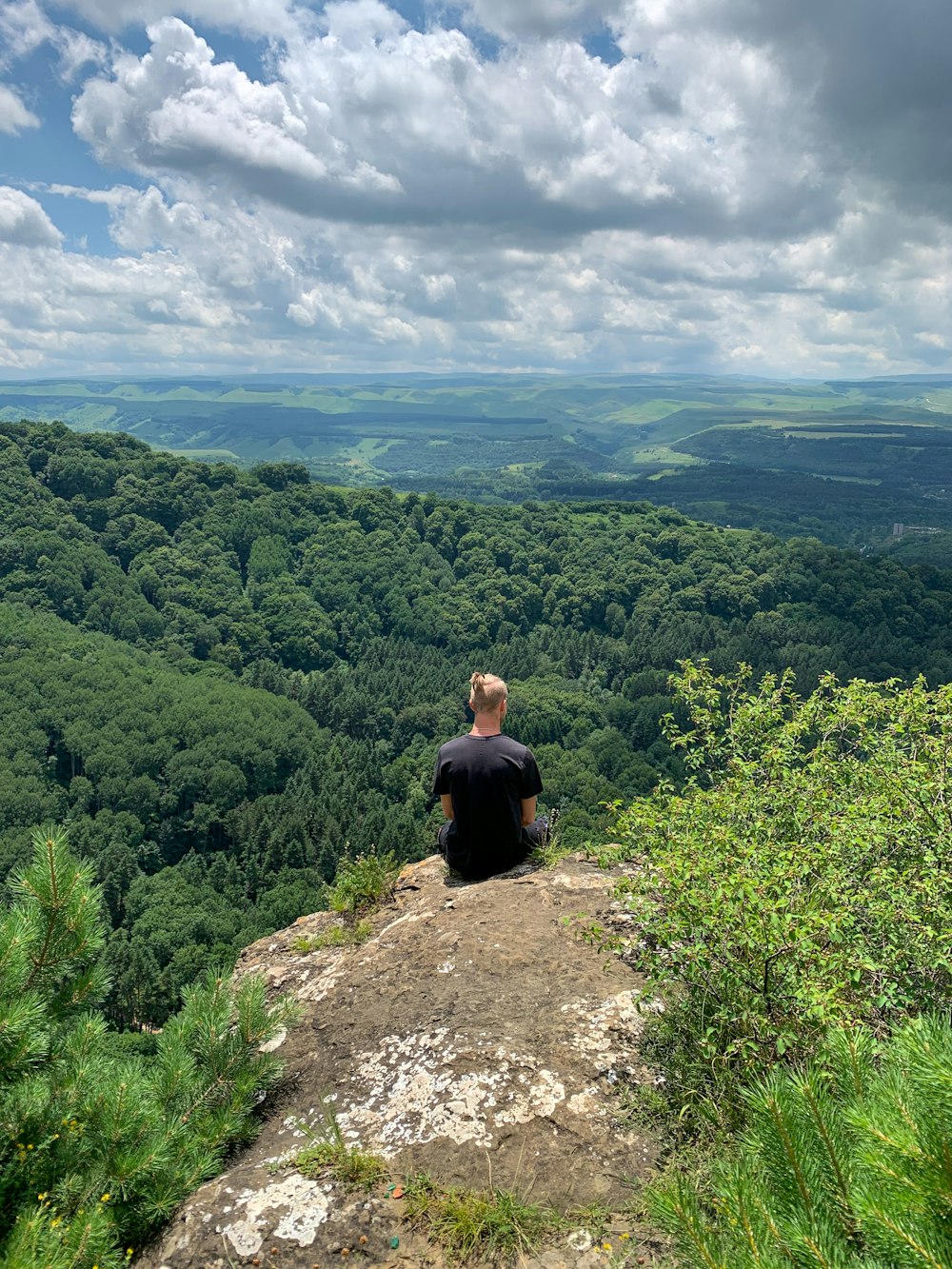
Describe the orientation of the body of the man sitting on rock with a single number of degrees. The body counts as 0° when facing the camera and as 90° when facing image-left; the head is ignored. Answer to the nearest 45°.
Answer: approximately 180°

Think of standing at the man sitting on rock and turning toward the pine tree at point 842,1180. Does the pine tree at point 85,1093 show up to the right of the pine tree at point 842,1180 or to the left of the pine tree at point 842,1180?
right

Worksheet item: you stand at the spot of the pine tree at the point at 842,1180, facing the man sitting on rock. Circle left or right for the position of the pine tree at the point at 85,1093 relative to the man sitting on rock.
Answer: left

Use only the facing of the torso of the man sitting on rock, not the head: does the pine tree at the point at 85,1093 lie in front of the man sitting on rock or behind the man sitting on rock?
behind

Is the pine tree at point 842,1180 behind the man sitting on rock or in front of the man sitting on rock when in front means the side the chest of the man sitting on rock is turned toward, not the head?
behind
